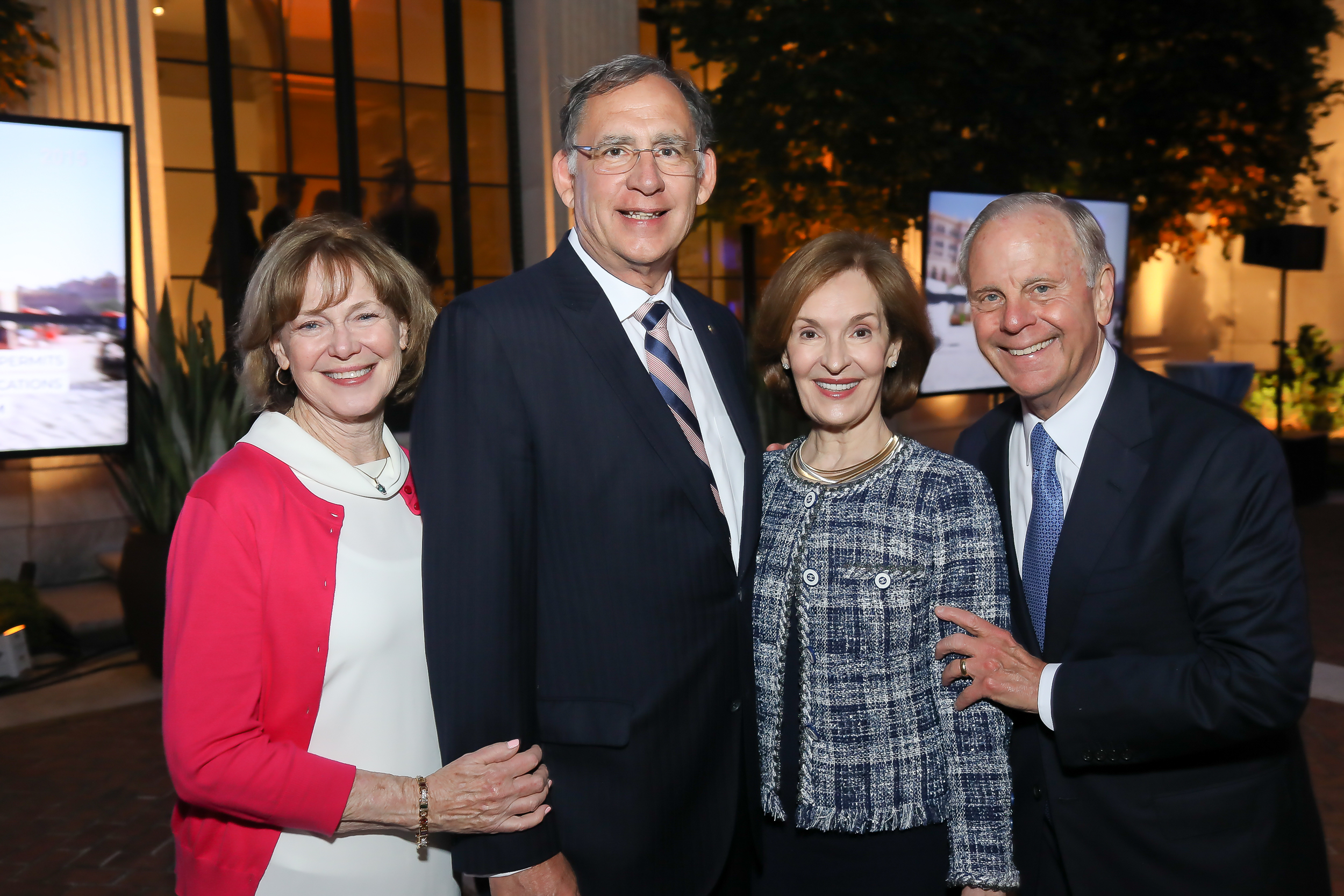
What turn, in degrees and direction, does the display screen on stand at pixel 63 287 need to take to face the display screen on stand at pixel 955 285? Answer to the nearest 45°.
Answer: approximately 90° to its left

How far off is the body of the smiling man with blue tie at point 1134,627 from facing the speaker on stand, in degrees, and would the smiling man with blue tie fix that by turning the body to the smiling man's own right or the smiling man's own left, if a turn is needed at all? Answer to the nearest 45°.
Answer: approximately 135° to the smiling man's own right

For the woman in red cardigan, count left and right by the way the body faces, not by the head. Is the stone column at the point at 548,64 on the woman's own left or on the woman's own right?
on the woman's own left

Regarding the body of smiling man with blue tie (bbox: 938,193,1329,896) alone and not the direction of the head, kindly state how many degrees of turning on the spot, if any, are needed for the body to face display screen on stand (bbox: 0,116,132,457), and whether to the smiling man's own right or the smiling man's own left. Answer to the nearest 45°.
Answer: approximately 45° to the smiling man's own right

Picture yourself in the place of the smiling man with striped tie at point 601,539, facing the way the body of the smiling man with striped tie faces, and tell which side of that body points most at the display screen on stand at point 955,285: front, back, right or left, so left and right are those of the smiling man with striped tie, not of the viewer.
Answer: left

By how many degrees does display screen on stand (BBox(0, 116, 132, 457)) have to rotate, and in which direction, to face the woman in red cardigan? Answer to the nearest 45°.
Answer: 0° — it already faces them

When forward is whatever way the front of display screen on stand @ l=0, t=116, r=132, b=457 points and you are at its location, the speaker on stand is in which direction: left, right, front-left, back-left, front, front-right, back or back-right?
left

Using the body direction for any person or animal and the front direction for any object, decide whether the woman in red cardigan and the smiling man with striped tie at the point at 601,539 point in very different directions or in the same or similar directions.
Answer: same or similar directions

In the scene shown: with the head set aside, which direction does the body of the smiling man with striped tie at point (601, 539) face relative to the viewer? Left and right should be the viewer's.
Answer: facing the viewer and to the right of the viewer

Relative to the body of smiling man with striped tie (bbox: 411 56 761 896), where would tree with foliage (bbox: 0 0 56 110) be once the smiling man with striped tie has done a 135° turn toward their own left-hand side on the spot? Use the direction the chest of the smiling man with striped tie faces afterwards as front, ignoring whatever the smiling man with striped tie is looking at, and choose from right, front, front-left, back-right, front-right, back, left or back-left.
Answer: front-left

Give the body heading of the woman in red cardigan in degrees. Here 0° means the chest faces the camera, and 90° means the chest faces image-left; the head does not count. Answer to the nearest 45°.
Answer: approximately 315°

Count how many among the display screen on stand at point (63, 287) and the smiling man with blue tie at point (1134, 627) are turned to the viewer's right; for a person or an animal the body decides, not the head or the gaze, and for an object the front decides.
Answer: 0
